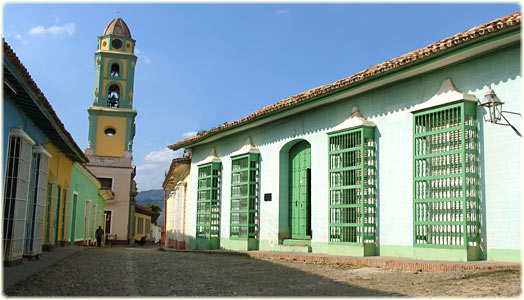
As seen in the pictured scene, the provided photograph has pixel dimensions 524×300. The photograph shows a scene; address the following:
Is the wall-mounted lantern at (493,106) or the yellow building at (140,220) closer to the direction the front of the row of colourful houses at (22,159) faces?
the wall-mounted lantern

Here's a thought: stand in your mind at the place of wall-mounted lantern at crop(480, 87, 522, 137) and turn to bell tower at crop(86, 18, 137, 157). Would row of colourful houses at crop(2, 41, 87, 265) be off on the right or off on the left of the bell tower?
left

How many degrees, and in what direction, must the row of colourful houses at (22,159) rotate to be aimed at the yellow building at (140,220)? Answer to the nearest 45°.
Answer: approximately 90° to its left

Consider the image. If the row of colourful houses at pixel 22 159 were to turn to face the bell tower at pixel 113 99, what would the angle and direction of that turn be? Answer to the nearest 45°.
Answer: approximately 90° to its left

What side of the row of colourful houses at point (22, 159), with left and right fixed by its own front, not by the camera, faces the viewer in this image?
right

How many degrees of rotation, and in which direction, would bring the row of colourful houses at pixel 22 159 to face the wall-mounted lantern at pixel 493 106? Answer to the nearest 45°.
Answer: approximately 45° to its right

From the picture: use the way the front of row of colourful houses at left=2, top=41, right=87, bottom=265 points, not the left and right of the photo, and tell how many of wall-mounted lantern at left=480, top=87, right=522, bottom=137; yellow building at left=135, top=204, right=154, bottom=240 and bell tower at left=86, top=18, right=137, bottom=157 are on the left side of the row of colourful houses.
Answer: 2
